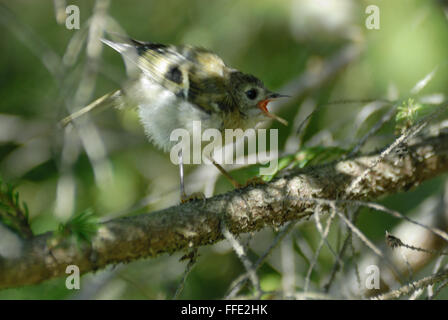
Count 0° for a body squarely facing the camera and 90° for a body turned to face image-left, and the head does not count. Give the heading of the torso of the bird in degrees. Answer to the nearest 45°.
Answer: approximately 270°
